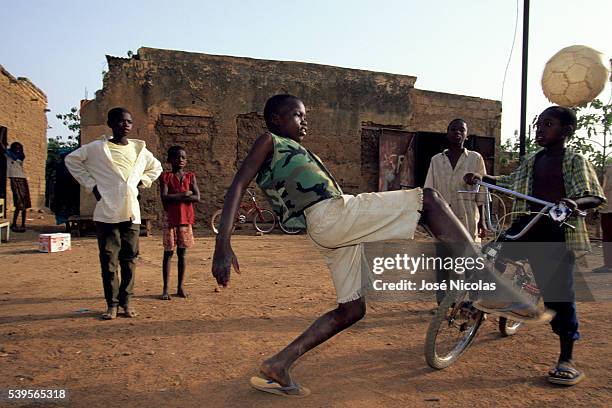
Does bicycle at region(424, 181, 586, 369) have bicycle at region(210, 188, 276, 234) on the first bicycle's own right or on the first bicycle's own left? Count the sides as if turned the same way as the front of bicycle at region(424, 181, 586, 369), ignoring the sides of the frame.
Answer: on the first bicycle's own right

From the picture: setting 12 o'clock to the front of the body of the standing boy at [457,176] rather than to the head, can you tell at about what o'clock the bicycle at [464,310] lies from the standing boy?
The bicycle is roughly at 12 o'clock from the standing boy.

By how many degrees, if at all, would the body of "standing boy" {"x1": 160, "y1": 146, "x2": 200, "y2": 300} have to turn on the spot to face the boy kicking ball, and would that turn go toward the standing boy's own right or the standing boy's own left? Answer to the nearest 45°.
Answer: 0° — they already face them

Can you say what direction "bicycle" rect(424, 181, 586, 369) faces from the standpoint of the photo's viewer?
facing the viewer and to the left of the viewer

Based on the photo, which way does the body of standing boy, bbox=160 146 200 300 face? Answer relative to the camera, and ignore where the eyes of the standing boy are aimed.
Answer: toward the camera

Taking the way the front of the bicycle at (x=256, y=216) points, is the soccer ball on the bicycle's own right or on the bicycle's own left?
on the bicycle's own right

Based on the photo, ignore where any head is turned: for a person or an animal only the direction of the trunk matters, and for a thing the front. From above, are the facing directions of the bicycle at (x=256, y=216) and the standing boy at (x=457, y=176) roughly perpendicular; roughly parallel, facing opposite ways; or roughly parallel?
roughly perpendicular

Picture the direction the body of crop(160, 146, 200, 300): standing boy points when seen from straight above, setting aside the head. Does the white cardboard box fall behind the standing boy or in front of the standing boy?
behind

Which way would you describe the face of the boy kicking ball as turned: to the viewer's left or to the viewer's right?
to the viewer's right

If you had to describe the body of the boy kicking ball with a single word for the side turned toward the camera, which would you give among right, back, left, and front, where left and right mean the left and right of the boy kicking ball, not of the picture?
right

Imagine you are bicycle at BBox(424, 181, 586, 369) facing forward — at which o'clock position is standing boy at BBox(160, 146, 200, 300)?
The standing boy is roughly at 2 o'clock from the bicycle.

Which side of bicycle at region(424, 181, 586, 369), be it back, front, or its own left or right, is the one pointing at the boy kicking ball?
front

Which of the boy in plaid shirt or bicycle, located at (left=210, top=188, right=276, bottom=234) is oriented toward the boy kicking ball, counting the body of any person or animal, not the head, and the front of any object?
the boy in plaid shirt
